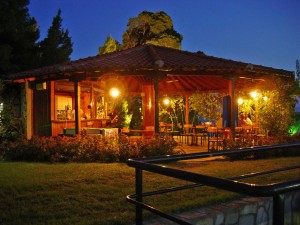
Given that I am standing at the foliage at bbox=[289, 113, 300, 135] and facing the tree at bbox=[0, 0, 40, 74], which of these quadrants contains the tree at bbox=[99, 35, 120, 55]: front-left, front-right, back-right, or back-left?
front-right

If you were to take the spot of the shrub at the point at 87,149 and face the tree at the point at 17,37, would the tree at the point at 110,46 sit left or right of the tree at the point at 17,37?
right

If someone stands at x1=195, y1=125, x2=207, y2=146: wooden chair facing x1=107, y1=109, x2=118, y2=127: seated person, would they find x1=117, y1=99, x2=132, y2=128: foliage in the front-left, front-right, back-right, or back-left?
front-right
